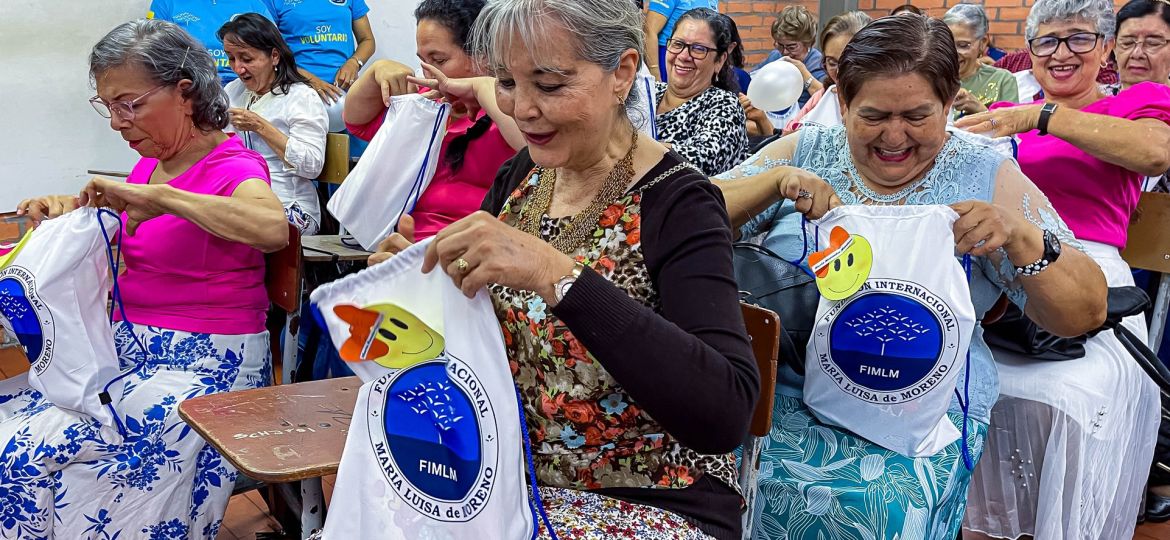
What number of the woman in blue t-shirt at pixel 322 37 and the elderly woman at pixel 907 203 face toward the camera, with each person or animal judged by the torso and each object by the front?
2

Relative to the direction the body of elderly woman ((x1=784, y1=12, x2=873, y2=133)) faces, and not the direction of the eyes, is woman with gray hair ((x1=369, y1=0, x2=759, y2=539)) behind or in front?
in front

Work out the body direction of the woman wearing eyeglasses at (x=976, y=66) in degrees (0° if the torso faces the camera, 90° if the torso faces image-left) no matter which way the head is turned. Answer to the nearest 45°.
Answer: approximately 45°

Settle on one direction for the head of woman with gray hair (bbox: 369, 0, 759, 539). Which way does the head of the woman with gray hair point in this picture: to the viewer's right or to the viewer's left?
to the viewer's left

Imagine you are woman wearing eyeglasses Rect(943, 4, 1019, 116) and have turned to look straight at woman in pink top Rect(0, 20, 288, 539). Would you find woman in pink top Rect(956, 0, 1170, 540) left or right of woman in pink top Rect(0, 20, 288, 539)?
left

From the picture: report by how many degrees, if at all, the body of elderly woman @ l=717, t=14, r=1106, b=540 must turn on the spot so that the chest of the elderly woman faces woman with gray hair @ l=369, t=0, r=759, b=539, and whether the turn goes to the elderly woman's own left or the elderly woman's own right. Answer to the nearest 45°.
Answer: approximately 45° to the elderly woman's own right

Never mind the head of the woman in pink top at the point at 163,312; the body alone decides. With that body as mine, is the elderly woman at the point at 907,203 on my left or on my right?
on my left

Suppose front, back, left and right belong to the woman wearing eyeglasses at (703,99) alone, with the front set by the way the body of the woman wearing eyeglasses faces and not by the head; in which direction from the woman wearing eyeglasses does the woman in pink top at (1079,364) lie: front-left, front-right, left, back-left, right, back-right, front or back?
left

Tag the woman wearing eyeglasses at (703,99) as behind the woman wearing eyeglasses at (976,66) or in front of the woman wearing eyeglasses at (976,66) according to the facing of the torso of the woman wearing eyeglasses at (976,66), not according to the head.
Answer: in front

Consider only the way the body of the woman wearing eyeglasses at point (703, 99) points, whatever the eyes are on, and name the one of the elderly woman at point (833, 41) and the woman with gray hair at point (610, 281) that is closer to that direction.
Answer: the woman with gray hair
